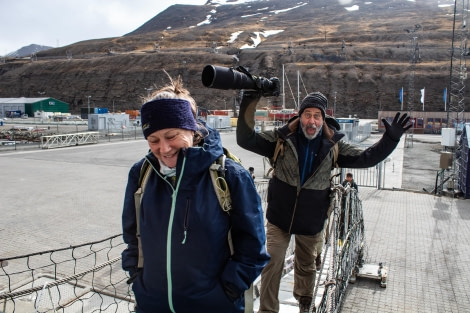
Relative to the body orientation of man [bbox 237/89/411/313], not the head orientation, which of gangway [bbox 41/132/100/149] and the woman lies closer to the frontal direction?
the woman

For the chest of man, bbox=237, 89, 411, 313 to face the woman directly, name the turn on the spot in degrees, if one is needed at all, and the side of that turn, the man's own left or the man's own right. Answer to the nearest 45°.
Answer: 0° — they already face them

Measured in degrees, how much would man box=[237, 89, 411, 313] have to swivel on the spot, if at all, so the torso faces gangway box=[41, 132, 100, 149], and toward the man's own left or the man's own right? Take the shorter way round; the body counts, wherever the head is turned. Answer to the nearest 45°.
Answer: approximately 135° to the man's own right

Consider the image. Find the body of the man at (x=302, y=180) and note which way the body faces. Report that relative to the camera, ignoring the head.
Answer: toward the camera
